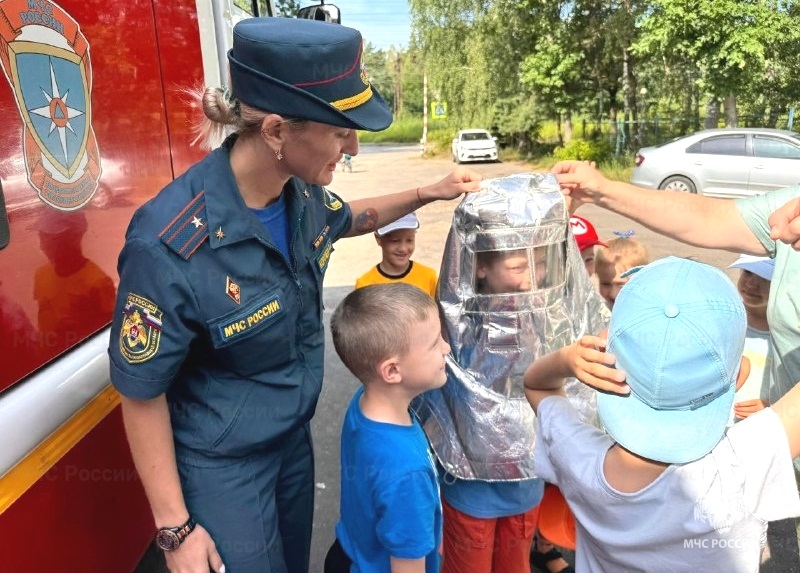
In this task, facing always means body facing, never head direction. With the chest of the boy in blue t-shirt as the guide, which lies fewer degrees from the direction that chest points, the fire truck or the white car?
the white car

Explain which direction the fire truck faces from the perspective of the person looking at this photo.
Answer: facing away from the viewer and to the right of the viewer

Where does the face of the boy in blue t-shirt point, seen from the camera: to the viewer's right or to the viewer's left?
to the viewer's right

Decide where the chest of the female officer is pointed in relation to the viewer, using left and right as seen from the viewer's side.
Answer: facing the viewer and to the right of the viewer

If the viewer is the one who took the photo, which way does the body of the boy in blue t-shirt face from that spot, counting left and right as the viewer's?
facing to the right of the viewer

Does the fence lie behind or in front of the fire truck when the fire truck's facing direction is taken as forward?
in front

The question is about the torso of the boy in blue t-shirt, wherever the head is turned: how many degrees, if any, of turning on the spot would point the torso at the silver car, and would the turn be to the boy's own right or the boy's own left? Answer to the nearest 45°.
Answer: approximately 45° to the boy's own left

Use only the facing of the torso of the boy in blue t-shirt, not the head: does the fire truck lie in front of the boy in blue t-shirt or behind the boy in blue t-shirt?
behind

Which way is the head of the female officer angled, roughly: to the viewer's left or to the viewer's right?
to the viewer's right
